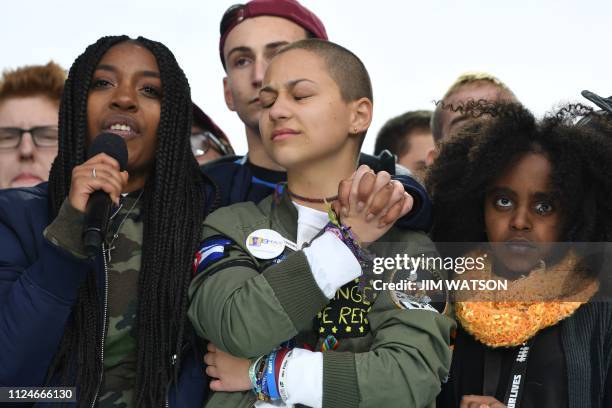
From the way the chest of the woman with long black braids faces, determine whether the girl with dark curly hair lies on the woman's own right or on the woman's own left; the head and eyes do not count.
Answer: on the woman's own left

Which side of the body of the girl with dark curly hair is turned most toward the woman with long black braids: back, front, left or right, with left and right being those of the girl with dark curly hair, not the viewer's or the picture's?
right

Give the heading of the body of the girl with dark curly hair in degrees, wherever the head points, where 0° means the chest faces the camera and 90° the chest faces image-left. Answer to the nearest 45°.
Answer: approximately 0°

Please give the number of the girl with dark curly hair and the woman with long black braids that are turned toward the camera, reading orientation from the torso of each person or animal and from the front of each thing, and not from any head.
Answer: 2

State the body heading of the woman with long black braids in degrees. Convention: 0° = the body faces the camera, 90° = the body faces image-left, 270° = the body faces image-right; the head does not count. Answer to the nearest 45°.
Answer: approximately 0°
